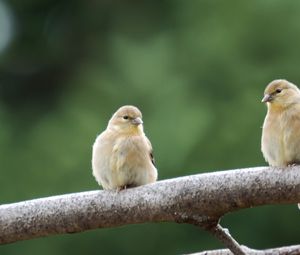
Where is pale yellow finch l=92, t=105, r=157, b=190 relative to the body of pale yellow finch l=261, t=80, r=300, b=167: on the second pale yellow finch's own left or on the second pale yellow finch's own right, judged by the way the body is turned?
on the second pale yellow finch's own right
